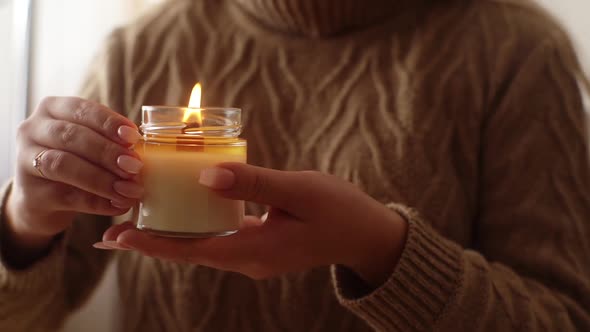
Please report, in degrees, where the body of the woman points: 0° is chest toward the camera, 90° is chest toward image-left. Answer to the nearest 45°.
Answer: approximately 0°
